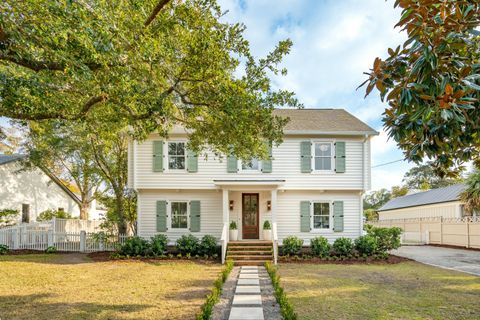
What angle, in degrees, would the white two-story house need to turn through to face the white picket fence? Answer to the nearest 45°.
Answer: approximately 90° to its right

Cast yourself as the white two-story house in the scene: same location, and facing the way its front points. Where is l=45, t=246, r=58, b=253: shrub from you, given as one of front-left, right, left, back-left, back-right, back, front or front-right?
right

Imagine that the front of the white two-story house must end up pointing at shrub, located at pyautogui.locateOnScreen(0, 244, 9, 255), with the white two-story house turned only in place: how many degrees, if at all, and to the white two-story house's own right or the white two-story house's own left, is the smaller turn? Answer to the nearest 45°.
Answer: approximately 90° to the white two-story house's own right

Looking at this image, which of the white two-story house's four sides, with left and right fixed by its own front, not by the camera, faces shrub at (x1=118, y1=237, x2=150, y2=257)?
right

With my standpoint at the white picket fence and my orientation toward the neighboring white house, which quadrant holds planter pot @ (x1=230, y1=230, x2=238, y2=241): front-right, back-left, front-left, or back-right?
back-right

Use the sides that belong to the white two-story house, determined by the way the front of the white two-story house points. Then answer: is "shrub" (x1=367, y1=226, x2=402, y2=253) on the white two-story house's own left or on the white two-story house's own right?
on the white two-story house's own left

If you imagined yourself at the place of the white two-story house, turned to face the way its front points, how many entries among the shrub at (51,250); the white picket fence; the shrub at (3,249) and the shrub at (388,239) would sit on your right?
3

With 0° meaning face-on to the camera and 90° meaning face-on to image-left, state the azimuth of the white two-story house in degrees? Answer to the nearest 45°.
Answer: approximately 0°
